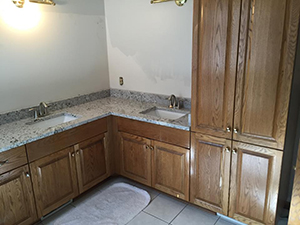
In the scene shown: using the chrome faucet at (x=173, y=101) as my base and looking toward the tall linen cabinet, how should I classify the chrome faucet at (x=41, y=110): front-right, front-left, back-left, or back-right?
back-right

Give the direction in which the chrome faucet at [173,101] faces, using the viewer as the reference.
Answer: facing the viewer and to the left of the viewer

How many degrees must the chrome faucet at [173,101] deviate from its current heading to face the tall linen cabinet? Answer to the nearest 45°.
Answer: approximately 90° to its left
